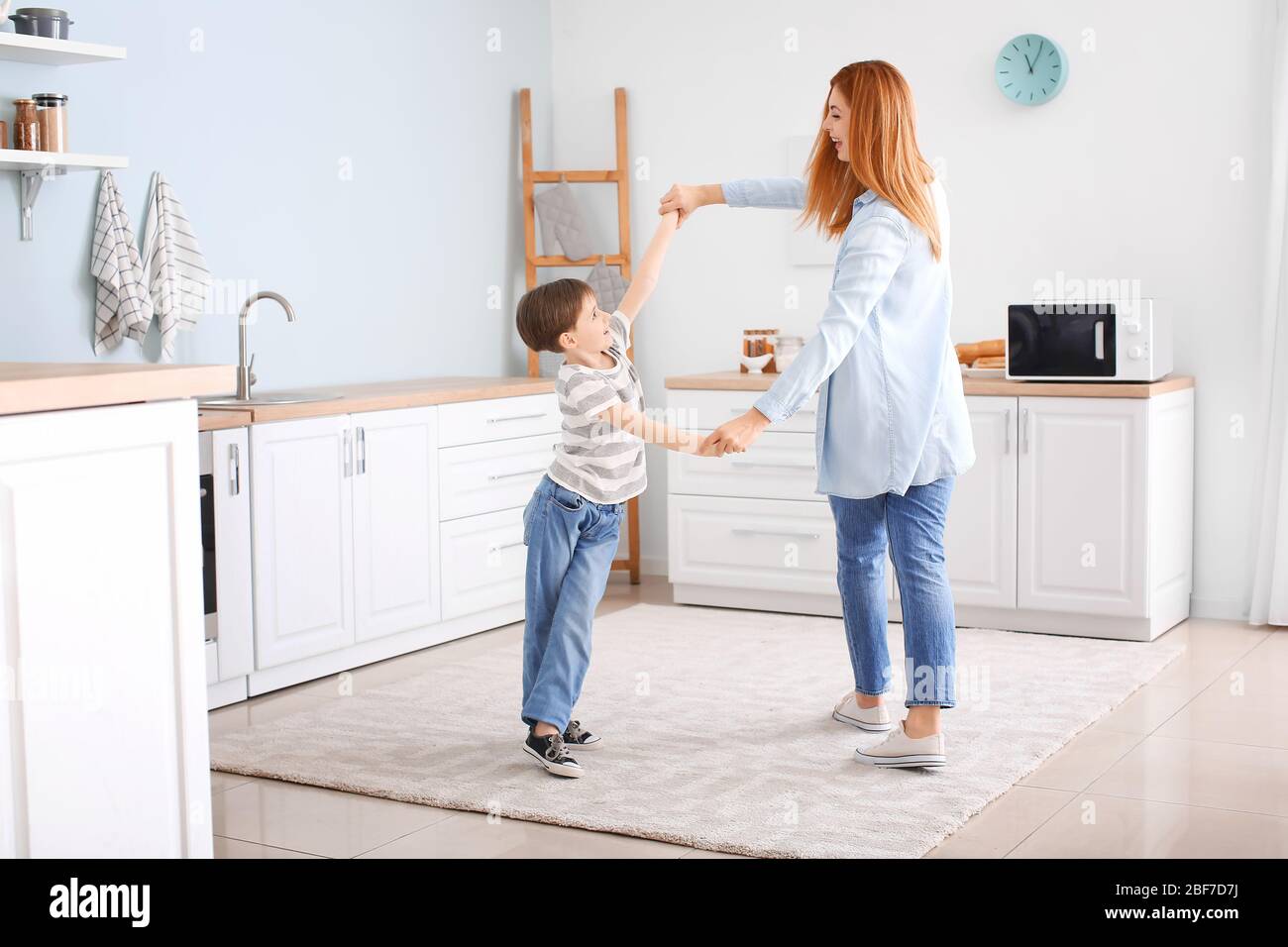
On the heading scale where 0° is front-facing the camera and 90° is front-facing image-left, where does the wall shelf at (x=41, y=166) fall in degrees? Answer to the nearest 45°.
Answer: approximately 315°

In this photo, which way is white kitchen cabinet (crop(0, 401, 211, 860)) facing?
toward the camera

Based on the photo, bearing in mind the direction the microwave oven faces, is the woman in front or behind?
in front

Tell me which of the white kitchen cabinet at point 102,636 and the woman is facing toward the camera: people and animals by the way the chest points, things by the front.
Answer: the white kitchen cabinet

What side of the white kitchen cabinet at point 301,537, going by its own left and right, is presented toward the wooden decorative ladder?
left

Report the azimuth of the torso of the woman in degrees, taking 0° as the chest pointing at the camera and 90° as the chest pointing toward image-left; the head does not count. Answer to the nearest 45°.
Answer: approximately 90°

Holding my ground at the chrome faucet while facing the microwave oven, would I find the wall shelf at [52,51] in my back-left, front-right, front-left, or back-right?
back-right

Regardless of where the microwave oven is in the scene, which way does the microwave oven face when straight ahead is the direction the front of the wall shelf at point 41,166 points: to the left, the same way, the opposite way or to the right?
to the right

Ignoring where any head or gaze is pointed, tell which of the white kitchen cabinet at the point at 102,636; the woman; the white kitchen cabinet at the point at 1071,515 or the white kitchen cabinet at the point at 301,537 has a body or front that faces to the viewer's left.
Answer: the woman

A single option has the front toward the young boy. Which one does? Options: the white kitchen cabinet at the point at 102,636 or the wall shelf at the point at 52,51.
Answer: the wall shelf

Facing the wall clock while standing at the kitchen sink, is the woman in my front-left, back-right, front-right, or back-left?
front-right

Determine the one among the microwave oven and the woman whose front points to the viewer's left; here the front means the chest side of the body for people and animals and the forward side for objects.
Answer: the woman

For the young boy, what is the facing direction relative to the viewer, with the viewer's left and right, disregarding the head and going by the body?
facing the viewer and to the right of the viewer
